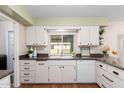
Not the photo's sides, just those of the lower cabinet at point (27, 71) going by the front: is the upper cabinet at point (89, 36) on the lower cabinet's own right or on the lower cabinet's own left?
on the lower cabinet's own left

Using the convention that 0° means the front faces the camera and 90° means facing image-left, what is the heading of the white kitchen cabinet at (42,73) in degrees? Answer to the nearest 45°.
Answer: approximately 0°

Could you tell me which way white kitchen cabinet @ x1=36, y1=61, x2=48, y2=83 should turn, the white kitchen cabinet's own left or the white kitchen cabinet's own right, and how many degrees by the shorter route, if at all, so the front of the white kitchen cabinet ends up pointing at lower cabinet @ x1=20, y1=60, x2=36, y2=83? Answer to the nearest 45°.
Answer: approximately 90° to the white kitchen cabinet's own right

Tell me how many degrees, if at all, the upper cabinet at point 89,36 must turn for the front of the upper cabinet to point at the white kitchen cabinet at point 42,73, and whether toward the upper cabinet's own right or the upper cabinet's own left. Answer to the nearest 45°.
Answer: approximately 45° to the upper cabinet's own right

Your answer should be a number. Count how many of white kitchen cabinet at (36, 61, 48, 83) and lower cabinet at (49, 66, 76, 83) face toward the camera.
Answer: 2
